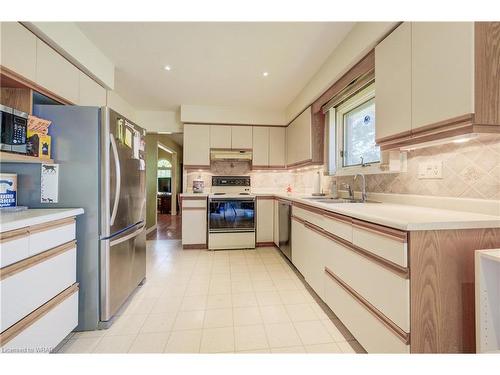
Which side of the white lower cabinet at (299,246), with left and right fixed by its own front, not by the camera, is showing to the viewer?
left

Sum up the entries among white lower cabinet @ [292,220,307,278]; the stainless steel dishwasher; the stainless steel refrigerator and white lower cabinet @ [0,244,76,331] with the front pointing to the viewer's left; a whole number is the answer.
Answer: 2

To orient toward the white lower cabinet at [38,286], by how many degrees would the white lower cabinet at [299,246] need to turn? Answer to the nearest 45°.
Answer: approximately 45° to its left

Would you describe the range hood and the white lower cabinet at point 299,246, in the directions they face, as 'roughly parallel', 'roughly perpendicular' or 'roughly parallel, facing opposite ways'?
roughly perpendicular

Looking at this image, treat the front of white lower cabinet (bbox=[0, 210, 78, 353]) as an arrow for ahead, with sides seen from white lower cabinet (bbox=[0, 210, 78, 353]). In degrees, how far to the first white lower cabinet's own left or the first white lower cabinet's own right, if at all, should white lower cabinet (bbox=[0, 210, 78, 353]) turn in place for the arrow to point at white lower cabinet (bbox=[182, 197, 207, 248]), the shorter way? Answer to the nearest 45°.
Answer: approximately 90° to the first white lower cabinet's own left

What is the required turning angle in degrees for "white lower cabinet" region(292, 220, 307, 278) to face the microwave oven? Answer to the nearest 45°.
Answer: approximately 45° to its left
